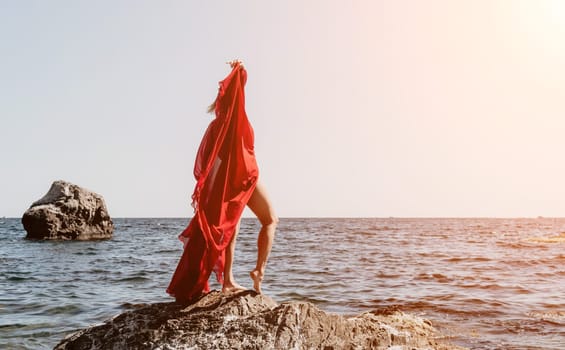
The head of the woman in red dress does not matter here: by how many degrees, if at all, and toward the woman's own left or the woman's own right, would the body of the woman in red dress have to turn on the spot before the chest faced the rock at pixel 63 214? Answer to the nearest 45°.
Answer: approximately 90° to the woman's own left
